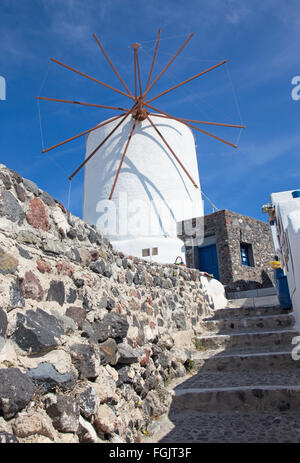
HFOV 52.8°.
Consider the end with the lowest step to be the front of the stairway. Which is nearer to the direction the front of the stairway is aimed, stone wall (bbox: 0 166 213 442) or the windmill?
the stone wall

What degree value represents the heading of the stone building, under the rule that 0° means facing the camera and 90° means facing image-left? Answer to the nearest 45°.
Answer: approximately 45°

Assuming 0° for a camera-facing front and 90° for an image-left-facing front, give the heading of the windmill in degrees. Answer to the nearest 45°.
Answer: approximately 0°

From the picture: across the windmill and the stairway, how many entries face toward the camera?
2

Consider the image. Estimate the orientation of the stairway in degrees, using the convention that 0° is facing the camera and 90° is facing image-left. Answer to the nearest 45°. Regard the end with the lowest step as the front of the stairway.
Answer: approximately 0°

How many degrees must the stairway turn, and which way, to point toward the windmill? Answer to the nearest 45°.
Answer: approximately 180°

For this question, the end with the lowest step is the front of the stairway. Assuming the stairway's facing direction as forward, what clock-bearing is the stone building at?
The stone building is roughly at 6 o'clock from the stairway.

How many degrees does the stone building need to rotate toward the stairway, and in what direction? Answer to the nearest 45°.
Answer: approximately 45° to its left
